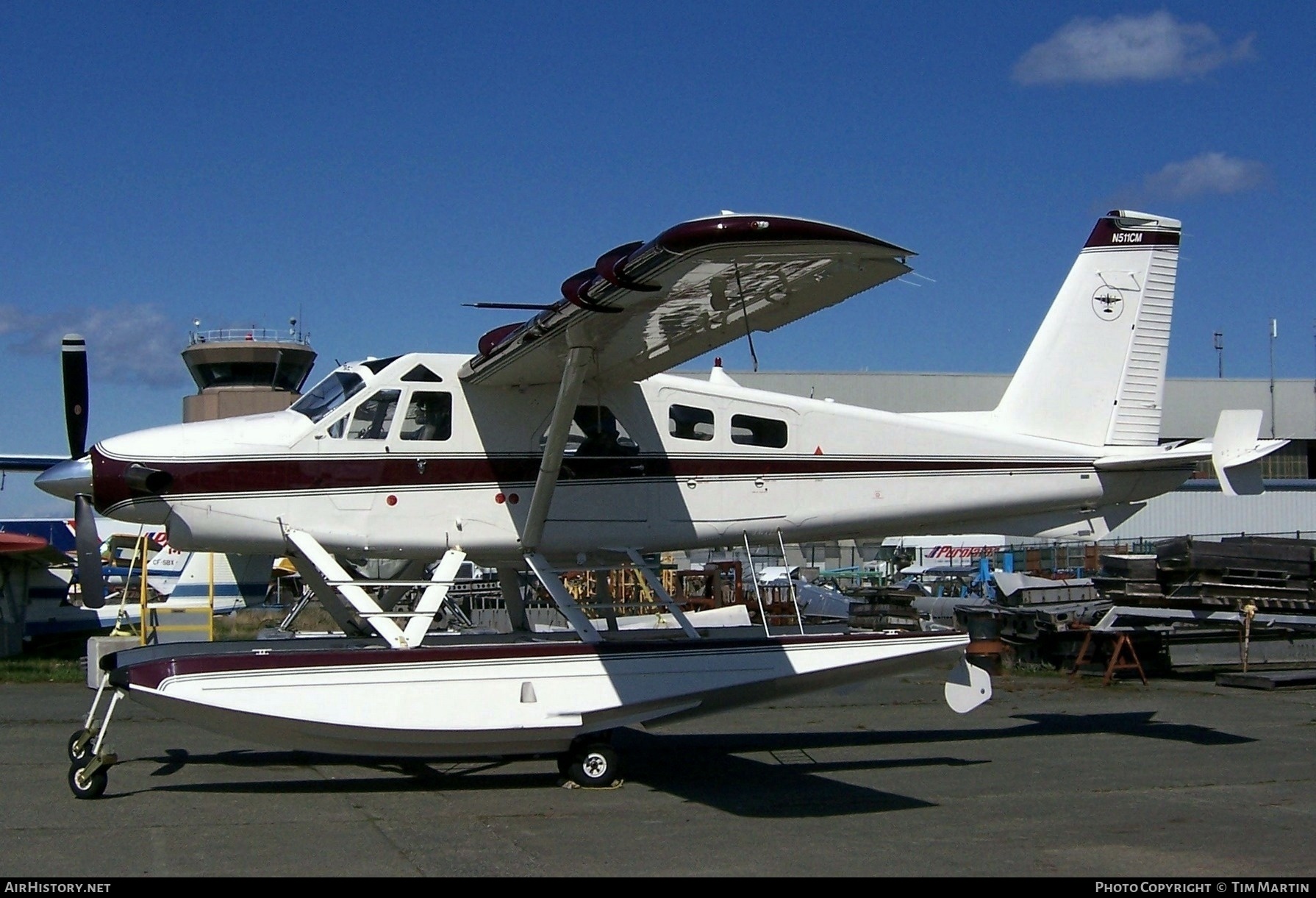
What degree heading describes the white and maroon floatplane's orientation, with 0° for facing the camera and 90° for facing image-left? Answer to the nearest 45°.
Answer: approximately 90°

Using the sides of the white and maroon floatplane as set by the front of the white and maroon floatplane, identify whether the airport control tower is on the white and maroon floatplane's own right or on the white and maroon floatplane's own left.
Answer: on the white and maroon floatplane's own right
